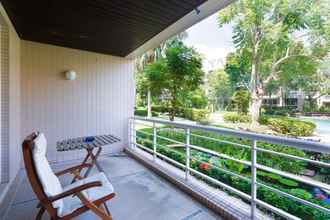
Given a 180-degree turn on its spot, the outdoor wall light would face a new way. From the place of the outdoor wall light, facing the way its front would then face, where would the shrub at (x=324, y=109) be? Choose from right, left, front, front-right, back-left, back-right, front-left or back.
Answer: right

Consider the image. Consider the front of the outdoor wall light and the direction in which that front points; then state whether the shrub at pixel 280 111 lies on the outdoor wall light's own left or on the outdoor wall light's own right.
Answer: on the outdoor wall light's own left

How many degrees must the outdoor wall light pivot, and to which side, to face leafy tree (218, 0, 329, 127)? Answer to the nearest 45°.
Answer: approximately 90° to its left

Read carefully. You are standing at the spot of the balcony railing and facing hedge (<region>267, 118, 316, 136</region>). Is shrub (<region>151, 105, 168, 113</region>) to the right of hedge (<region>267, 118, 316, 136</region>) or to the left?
left
